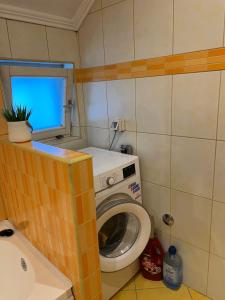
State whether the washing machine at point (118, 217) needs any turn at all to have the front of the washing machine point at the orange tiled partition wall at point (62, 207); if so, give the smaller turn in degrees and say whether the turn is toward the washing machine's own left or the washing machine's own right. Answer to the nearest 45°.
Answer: approximately 90° to the washing machine's own right

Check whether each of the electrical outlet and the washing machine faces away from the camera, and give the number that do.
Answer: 0

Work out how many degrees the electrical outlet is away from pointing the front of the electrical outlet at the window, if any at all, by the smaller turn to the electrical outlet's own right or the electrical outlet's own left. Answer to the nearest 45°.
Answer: approximately 45° to the electrical outlet's own right

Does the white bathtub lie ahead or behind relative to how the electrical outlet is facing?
ahead

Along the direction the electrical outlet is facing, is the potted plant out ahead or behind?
ahead

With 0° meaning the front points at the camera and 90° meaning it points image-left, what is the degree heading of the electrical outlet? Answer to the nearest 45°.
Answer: approximately 45°

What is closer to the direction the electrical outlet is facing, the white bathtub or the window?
the white bathtub

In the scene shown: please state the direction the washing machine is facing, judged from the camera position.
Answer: facing the viewer and to the right of the viewer
